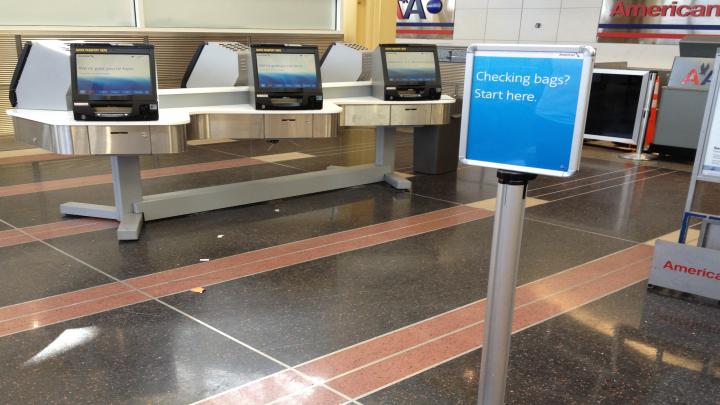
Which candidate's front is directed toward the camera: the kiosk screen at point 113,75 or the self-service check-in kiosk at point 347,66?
the kiosk screen

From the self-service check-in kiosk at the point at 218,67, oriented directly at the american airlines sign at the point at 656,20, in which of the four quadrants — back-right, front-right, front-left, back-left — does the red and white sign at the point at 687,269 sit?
front-right

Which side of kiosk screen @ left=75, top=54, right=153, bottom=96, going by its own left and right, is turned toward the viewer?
front

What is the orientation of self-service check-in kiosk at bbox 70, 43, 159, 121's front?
toward the camera

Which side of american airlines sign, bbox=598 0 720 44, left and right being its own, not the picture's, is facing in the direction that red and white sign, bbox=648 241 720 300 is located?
front

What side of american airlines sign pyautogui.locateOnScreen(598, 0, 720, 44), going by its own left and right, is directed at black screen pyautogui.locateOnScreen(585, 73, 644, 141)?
front

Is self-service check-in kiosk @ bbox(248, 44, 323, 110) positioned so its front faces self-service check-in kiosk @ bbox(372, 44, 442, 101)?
no

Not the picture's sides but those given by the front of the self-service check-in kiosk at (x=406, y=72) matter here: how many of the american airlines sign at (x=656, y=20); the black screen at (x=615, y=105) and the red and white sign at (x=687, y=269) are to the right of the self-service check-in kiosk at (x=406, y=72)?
0

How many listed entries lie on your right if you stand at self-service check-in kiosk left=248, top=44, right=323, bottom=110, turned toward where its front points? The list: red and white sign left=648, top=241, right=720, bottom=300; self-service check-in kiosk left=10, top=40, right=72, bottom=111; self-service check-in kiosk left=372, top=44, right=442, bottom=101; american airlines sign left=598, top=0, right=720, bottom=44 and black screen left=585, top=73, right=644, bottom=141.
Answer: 1

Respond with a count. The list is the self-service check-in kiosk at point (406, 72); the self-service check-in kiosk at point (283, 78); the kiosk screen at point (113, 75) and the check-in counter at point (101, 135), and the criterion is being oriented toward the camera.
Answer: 4

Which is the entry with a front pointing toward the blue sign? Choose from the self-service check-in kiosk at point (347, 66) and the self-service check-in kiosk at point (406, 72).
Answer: the self-service check-in kiosk at point (406, 72)

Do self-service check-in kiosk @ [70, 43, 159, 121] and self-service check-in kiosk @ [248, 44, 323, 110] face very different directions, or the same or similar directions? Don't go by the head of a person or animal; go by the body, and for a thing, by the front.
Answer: same or similar directions

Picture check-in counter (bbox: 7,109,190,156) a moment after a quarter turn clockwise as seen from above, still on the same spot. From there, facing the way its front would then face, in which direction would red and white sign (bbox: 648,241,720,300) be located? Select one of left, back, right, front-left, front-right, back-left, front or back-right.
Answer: back-left

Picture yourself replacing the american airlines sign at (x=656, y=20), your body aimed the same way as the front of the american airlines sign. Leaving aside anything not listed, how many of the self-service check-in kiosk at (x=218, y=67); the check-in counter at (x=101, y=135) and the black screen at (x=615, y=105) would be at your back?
0

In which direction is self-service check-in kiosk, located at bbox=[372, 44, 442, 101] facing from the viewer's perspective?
toward the camera

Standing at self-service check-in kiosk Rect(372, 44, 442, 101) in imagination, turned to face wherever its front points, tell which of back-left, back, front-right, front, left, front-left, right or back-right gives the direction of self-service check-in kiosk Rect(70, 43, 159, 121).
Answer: front-right

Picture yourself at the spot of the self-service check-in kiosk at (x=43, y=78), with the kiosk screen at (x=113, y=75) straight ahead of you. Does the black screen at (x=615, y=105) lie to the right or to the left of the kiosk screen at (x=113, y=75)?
left
